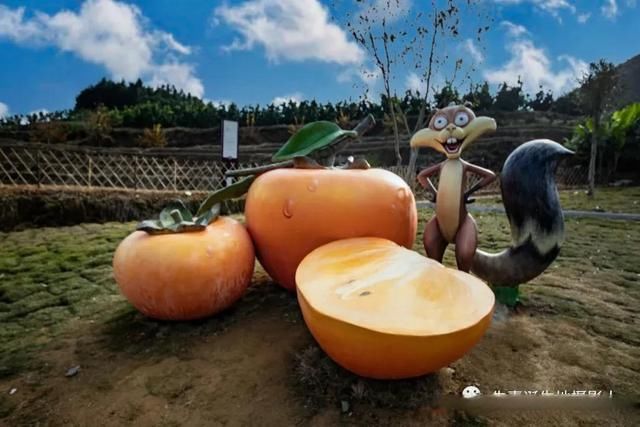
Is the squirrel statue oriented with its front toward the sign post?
no

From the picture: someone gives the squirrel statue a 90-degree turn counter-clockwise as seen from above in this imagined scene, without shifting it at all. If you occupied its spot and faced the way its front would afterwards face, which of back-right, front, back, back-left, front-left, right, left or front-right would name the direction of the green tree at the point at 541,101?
left

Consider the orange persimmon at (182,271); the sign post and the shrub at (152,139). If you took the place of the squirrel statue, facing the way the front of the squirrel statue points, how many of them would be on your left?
0

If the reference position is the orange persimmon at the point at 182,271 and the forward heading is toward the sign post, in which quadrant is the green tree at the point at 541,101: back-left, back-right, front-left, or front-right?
front-right

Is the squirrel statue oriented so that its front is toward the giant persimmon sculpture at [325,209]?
no

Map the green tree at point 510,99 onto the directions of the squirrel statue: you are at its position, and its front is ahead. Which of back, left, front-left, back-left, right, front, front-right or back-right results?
back

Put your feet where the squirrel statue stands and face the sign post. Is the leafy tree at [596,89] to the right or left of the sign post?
right

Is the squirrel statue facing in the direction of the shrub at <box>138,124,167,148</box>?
no

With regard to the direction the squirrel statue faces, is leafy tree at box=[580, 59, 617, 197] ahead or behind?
behind

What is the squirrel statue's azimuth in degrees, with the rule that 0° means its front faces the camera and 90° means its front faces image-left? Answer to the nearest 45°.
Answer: approximately 0°

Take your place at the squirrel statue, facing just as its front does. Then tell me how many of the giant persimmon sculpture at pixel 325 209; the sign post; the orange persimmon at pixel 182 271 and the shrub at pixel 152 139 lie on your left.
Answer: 0

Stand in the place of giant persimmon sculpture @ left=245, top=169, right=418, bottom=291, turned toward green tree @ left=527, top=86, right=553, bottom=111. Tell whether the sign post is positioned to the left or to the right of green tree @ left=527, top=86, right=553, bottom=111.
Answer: left

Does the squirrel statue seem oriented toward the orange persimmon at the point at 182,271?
no
